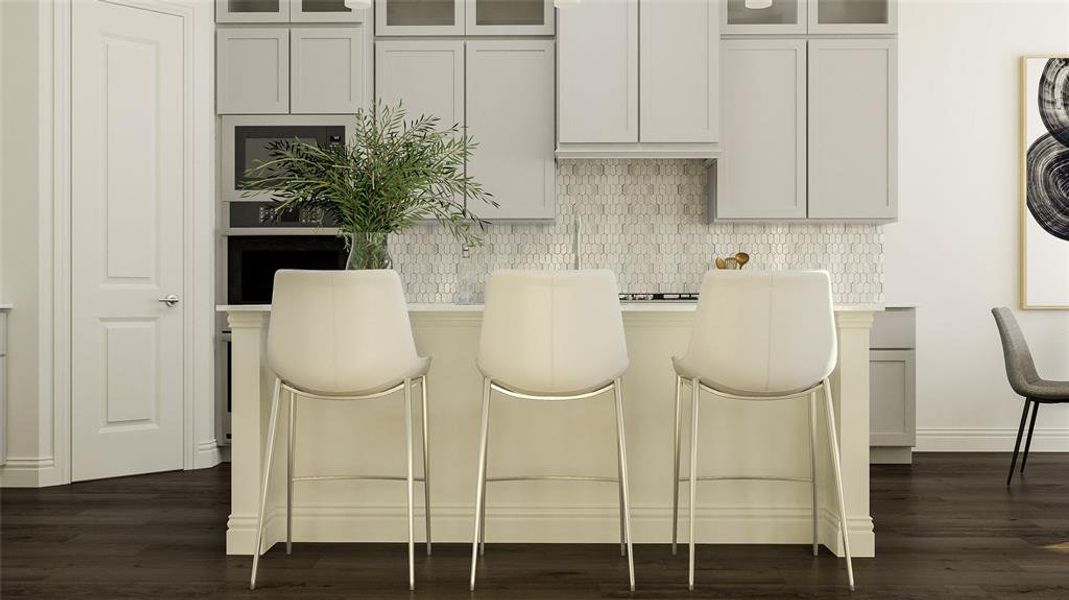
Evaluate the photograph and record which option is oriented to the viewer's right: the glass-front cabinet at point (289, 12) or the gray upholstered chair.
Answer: the gray upholstered chair

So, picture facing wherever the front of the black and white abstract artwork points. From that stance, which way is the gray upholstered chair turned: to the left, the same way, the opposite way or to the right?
to the left

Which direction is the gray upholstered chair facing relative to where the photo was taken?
to the viewer's right

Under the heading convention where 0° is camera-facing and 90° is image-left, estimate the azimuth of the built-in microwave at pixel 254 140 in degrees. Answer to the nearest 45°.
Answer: approximately 0°

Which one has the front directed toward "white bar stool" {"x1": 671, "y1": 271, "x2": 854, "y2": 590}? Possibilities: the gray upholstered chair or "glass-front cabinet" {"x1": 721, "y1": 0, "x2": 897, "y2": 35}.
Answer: the glass-front cabinet

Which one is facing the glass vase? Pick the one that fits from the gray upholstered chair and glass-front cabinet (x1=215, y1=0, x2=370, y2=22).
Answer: the glass-front cabinet
